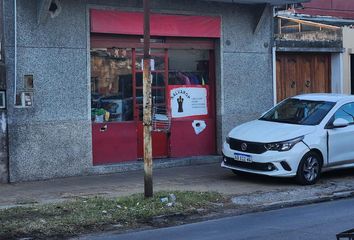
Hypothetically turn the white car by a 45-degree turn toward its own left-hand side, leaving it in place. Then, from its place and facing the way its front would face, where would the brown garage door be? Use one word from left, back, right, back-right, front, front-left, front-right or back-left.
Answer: back

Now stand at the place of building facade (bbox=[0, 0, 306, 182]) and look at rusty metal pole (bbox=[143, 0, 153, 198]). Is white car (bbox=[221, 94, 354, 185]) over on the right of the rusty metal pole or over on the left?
left

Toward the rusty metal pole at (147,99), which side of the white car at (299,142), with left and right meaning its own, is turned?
front

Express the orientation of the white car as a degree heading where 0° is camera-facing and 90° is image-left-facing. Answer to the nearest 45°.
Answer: approximately 45°
